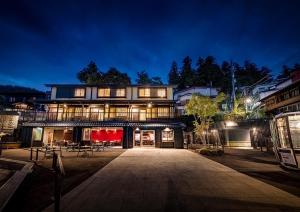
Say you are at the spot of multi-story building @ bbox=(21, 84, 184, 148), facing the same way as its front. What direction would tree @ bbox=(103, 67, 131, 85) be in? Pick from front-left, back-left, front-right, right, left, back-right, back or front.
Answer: back

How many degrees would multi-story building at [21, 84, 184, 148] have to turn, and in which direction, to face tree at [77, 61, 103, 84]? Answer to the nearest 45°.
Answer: approximately 180°

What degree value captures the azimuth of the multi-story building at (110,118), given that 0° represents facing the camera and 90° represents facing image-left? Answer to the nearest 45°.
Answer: approximately 0°

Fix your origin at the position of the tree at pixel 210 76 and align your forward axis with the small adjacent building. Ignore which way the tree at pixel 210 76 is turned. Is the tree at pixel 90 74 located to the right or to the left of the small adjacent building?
right

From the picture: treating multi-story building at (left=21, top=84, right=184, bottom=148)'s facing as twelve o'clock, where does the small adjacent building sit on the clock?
The small adjacent building is roughly at 8 o'clock from the multi-story building.

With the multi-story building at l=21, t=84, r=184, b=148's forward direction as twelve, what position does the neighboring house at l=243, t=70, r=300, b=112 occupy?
The neighboring house is roughly at 9 o'clock from the multi-story building.

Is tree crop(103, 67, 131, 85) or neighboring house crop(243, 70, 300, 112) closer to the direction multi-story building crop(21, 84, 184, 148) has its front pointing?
the neighboring house

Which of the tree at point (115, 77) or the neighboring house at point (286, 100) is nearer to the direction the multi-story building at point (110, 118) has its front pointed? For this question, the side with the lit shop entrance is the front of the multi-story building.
the neighboring house

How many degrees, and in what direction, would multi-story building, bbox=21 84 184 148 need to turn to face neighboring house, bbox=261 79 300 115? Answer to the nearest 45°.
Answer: approximately 45° to its left

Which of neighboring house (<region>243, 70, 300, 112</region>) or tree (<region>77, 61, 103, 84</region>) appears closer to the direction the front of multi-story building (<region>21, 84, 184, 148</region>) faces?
the neighboring house
